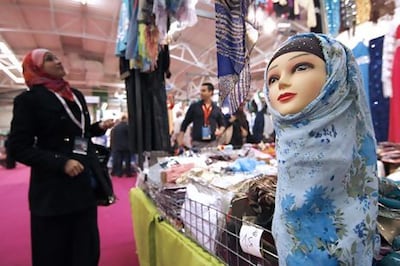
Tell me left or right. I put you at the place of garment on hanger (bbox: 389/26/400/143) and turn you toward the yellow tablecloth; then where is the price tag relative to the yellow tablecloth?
left

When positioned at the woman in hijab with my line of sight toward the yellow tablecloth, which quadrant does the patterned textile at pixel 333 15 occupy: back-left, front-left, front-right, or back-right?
front-left

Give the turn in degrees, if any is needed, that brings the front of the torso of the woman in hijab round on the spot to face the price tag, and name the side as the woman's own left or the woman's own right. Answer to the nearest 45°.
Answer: approximately 45° to the woman's own right

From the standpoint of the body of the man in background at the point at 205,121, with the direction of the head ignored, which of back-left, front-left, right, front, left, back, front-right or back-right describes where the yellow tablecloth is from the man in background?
front

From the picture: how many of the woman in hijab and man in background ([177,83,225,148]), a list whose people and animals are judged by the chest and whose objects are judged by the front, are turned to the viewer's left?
0

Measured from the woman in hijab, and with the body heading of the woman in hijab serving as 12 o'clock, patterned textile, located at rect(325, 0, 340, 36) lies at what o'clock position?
The patterned textile is roughly at 11 o'clock from the woman in hijab.

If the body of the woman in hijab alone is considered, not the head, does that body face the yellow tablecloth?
yes

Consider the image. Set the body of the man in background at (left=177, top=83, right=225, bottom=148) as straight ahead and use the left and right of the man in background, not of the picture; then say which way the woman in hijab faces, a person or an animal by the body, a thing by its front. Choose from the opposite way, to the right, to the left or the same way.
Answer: to the left

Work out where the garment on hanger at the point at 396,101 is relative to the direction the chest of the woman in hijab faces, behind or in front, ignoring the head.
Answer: in front

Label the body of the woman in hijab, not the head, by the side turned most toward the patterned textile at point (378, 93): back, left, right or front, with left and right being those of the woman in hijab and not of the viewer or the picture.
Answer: front

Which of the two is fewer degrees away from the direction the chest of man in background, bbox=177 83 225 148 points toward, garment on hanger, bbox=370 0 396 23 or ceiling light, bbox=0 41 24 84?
the garment on hanger

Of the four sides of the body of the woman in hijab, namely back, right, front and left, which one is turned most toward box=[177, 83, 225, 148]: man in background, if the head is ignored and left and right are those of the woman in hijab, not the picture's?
left

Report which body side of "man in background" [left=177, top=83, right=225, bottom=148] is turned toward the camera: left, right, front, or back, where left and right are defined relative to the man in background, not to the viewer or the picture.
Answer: front

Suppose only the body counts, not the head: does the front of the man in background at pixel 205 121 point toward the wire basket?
yes
